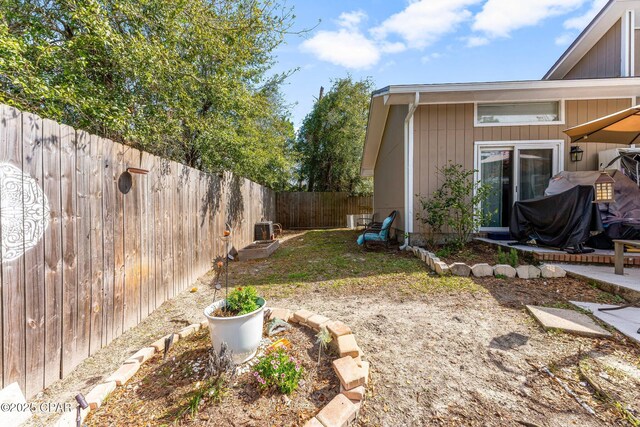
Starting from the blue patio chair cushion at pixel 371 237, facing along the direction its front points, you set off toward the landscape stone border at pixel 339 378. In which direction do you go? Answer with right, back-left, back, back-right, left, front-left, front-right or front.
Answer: left

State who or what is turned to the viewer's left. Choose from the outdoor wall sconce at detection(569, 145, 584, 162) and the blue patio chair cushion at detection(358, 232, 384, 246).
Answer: the blue patio chair cushion

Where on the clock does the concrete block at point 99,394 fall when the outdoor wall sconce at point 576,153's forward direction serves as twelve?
The concrete block is roughly at 2 o'clock from the outdoor wall sconce.

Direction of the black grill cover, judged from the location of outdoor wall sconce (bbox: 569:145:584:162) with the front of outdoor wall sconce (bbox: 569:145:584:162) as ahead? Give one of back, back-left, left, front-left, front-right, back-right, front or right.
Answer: front-right

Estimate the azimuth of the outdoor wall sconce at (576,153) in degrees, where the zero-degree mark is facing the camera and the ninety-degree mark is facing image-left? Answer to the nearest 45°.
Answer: approximately 315°

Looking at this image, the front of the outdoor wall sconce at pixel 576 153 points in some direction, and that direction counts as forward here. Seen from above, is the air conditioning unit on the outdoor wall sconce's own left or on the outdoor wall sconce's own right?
on the outdoor wall sconce's own right

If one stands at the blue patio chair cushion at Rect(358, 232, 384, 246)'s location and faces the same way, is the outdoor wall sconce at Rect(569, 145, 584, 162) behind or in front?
behind

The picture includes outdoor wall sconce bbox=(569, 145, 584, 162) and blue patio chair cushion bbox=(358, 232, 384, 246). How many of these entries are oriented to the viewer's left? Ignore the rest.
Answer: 1

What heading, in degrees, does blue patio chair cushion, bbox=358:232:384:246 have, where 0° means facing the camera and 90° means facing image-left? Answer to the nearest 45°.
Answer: approximately 90°
